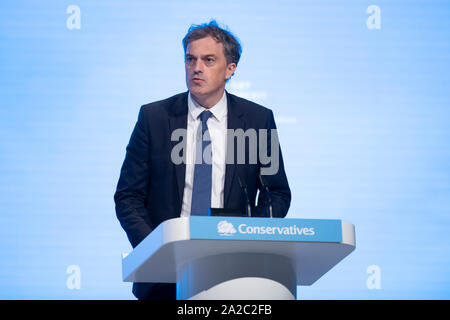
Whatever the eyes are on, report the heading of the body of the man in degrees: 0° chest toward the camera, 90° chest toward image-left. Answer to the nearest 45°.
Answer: approximately 0°

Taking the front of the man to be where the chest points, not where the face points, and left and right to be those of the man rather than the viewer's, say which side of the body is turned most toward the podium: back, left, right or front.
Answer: front
